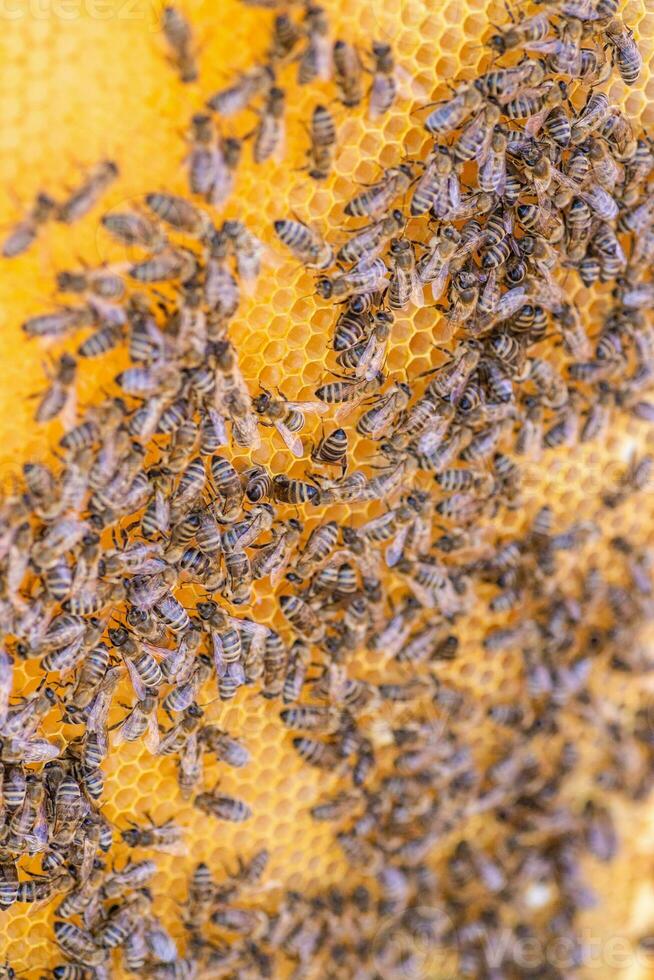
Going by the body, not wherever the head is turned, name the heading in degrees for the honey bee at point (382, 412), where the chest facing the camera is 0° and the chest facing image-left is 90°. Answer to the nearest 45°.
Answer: approximately 225°

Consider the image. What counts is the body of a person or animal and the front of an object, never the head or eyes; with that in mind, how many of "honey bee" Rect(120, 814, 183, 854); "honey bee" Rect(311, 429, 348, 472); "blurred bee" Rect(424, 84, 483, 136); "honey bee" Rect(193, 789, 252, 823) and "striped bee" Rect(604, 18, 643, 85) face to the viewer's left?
2

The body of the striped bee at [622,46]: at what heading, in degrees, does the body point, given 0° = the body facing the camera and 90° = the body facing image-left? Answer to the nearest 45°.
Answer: approximately 180°

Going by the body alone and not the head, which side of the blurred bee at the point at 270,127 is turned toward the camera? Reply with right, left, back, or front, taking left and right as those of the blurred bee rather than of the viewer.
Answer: back
